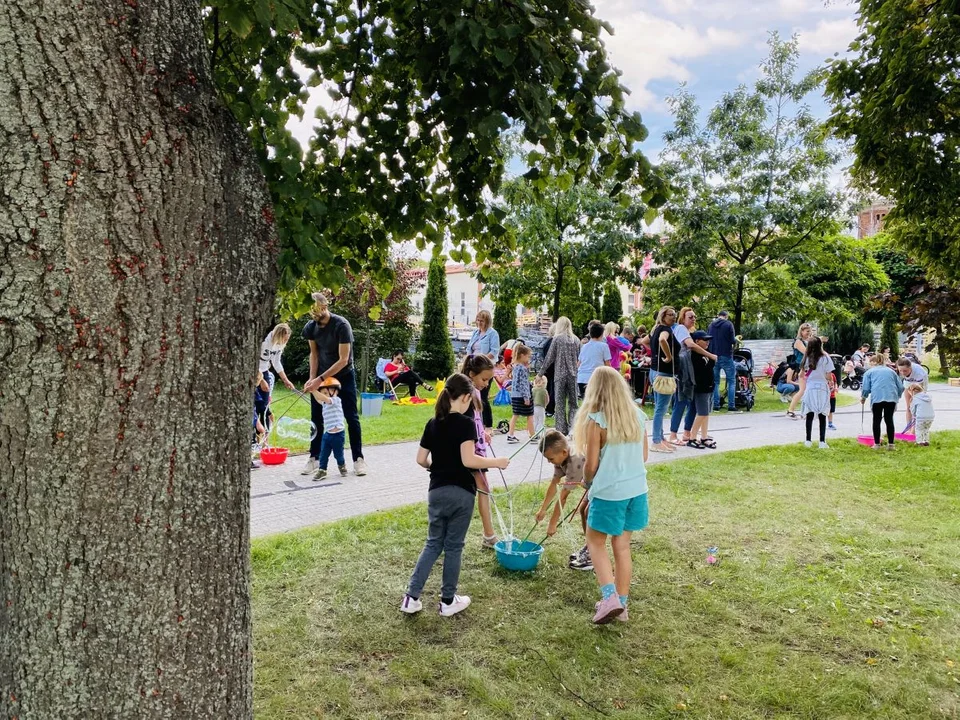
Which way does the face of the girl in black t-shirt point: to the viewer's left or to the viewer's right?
to the viewer's right

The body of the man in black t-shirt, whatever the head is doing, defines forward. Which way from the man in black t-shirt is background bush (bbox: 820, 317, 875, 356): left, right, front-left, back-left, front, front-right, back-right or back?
back

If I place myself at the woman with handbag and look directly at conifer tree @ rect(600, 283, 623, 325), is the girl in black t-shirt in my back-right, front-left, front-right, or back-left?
back-left

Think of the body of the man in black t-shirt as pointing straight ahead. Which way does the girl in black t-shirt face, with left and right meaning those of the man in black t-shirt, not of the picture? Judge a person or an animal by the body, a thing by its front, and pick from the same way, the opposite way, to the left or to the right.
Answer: the opposite way

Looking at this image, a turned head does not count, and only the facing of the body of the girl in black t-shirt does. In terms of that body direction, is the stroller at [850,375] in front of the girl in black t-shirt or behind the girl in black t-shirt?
in front

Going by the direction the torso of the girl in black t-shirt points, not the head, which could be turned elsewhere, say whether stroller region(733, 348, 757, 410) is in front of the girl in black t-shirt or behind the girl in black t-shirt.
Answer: in front

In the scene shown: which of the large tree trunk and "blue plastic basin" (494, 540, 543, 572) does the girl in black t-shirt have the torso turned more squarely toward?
the blue plastic basin

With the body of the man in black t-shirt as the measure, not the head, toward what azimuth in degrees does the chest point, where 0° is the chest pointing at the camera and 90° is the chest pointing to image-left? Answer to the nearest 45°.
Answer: approximately 45°

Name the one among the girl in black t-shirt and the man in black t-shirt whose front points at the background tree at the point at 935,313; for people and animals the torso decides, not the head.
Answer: the girl in black t-shirt

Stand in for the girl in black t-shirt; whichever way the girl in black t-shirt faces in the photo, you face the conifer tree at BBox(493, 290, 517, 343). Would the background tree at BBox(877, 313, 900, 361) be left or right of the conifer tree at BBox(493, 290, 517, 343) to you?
right

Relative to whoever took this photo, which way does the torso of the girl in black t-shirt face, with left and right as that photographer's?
facing away from the viewer and to the right of the viewer

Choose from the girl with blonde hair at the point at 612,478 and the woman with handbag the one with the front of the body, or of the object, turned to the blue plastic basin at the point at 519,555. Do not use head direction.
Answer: the girl with blonde hair

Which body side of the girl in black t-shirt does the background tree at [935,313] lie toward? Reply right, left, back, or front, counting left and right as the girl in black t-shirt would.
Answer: front

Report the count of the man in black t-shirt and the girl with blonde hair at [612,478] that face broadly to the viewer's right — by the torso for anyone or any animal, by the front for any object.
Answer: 0

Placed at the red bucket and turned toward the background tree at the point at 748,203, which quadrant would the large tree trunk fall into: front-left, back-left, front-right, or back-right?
back-right
